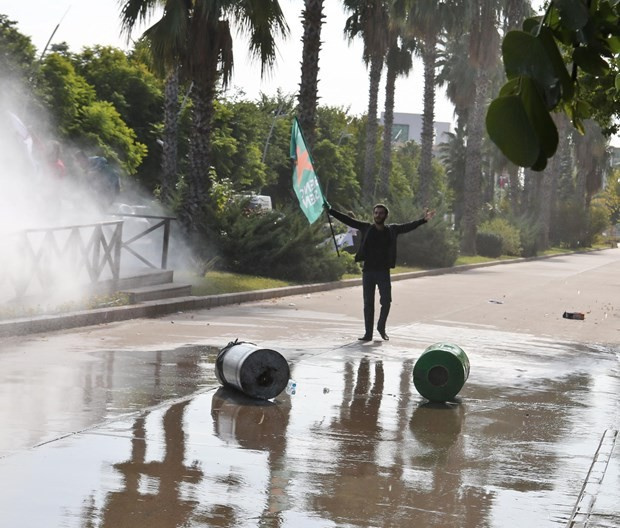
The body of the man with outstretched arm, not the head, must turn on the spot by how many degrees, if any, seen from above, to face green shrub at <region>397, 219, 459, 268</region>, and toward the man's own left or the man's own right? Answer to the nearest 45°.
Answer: approximately 180°

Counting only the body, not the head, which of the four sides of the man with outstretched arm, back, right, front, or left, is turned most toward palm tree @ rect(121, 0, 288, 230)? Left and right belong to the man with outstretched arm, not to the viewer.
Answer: back

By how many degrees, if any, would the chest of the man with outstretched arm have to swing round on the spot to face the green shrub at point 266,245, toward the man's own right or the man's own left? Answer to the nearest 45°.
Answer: approximately 180°

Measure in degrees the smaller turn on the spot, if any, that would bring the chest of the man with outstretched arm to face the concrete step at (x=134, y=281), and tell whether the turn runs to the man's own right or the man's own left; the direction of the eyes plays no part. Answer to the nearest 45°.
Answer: approximately 135° to the man's own right

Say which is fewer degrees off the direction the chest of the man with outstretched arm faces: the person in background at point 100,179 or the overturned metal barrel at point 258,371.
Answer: the overturned metal barrel

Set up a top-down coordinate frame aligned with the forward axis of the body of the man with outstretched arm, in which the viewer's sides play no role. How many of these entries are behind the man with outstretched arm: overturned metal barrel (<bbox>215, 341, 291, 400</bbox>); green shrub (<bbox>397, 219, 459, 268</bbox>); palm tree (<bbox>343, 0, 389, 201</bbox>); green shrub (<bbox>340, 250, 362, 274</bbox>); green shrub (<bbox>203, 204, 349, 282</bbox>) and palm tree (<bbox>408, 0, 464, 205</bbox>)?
5

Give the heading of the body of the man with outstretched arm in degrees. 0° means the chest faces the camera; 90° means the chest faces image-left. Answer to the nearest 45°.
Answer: approximately 0°

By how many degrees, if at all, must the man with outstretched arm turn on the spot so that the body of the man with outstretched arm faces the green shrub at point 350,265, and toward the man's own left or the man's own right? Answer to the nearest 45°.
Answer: approximately 180°

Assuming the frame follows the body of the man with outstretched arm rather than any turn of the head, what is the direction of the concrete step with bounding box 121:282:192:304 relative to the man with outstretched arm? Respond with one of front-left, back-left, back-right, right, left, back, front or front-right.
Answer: back-right

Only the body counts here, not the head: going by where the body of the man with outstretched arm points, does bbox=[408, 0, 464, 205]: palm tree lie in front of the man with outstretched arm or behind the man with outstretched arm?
behind

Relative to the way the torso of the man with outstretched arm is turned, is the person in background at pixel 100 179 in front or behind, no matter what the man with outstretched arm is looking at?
behind

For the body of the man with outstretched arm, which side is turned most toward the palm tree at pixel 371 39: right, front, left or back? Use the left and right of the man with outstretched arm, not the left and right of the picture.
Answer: back
